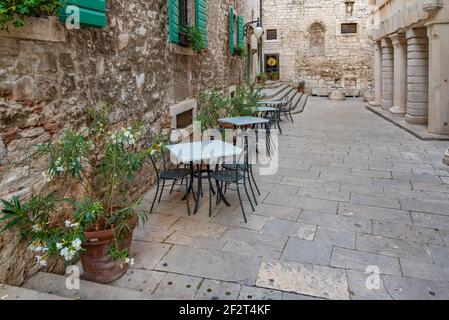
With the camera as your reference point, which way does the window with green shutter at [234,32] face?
facing to the right of the viewer

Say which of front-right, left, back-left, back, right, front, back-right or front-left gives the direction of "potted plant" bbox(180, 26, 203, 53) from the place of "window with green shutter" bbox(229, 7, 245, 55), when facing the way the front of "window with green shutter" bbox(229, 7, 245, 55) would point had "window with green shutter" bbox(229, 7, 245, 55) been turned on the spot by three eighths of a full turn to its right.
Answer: front-left

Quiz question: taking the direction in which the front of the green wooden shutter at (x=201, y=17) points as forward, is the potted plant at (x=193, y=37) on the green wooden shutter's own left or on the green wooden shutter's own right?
on the green wooden shutter's own right

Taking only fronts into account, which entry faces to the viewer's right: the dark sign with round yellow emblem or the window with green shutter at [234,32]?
the window with green shutter

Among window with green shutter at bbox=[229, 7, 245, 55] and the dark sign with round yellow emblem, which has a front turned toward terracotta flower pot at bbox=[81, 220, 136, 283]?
the dark sign with round yellow emblem

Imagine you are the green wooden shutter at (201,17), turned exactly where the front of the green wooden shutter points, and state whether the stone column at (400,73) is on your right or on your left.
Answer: on your left

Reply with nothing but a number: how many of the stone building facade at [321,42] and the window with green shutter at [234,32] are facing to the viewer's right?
1

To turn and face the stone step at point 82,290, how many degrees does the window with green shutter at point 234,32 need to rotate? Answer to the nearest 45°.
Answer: approximately 90° to its right

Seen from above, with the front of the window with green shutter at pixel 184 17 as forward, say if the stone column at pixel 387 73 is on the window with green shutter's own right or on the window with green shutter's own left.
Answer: on the window with green shutter's own left

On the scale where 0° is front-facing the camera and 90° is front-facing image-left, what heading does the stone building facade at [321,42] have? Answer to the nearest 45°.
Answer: approximately 0°

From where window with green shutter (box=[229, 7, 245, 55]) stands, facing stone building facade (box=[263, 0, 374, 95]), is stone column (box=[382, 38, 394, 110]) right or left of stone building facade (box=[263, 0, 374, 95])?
right

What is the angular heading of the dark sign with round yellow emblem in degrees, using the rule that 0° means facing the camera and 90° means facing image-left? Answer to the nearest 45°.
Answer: approximately 0°
